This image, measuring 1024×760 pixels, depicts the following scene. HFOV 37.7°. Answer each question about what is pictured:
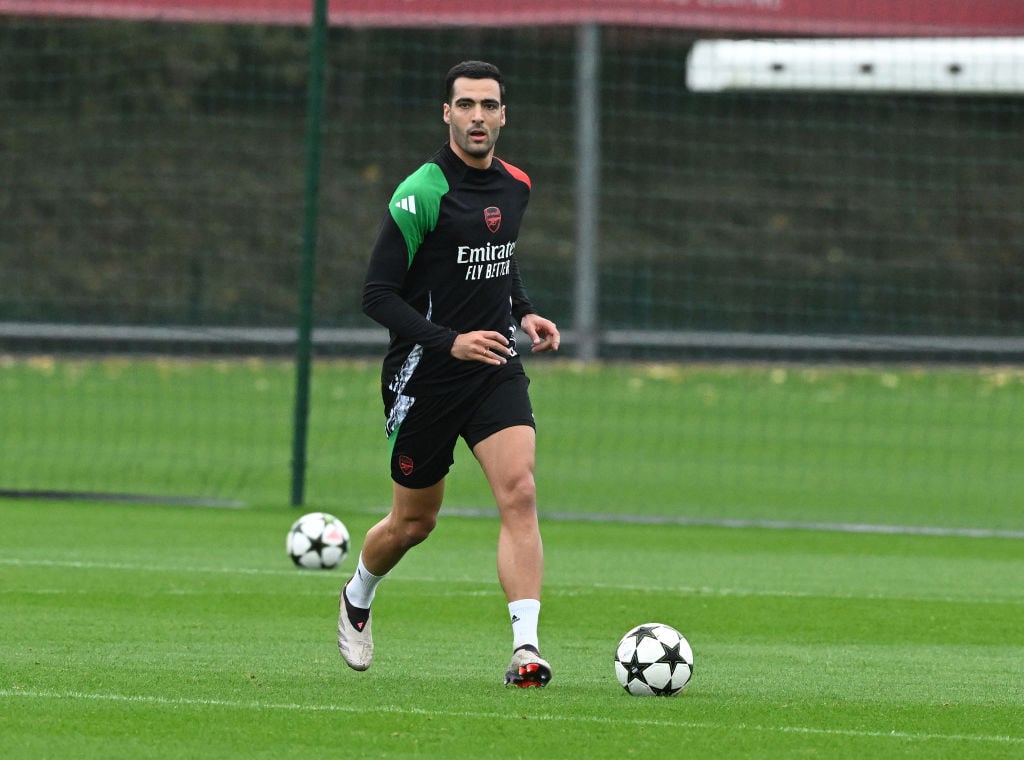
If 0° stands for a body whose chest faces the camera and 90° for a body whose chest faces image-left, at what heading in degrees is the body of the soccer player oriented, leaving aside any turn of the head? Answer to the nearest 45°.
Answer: approximately 315°

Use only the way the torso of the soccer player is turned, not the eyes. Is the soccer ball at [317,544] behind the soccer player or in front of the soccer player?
behind

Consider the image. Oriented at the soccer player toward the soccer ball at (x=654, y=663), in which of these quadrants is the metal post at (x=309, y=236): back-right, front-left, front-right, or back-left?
back-left

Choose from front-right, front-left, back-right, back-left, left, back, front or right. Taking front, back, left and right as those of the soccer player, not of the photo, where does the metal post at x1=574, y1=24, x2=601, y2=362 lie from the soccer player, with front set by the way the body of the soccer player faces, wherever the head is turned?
back-left

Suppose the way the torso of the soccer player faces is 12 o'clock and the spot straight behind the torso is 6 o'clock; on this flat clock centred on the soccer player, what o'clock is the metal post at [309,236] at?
The metal post is roughly at 7 o'clock from the soccer player.
